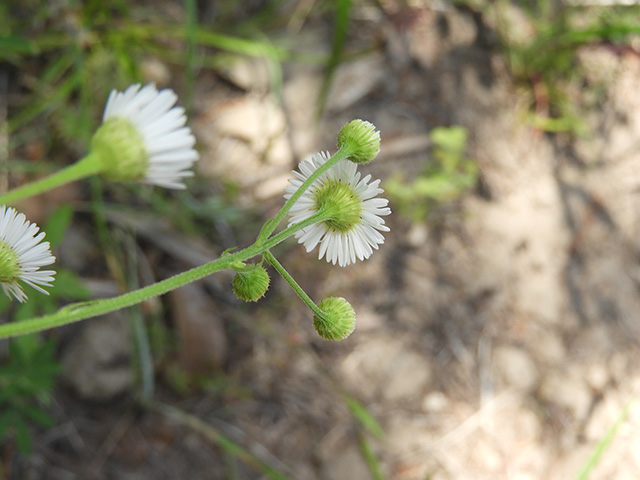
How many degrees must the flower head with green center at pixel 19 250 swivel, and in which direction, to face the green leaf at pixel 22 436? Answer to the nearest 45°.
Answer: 0° — it already faces it
